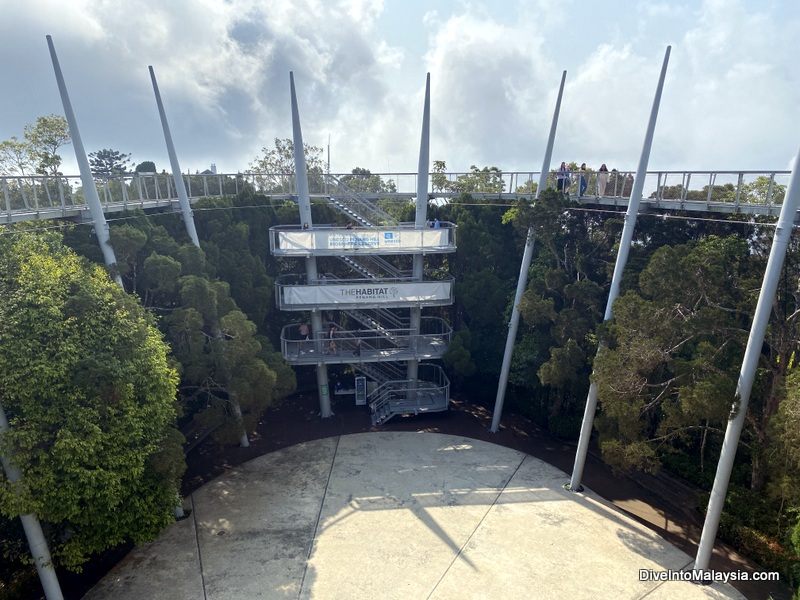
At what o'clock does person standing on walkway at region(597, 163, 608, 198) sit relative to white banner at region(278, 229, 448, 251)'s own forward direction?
The person standing on walkway is roughly at 9 o'clock from the white banner.

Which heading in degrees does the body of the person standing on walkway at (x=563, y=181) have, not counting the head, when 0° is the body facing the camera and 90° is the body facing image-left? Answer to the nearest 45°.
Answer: approximately 0°

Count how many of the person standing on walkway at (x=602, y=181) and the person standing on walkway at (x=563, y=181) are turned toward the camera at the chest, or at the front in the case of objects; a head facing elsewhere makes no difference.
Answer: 2

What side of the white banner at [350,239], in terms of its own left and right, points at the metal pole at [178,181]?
right

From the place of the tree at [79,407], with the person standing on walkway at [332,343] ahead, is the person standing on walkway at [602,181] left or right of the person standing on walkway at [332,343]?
right
